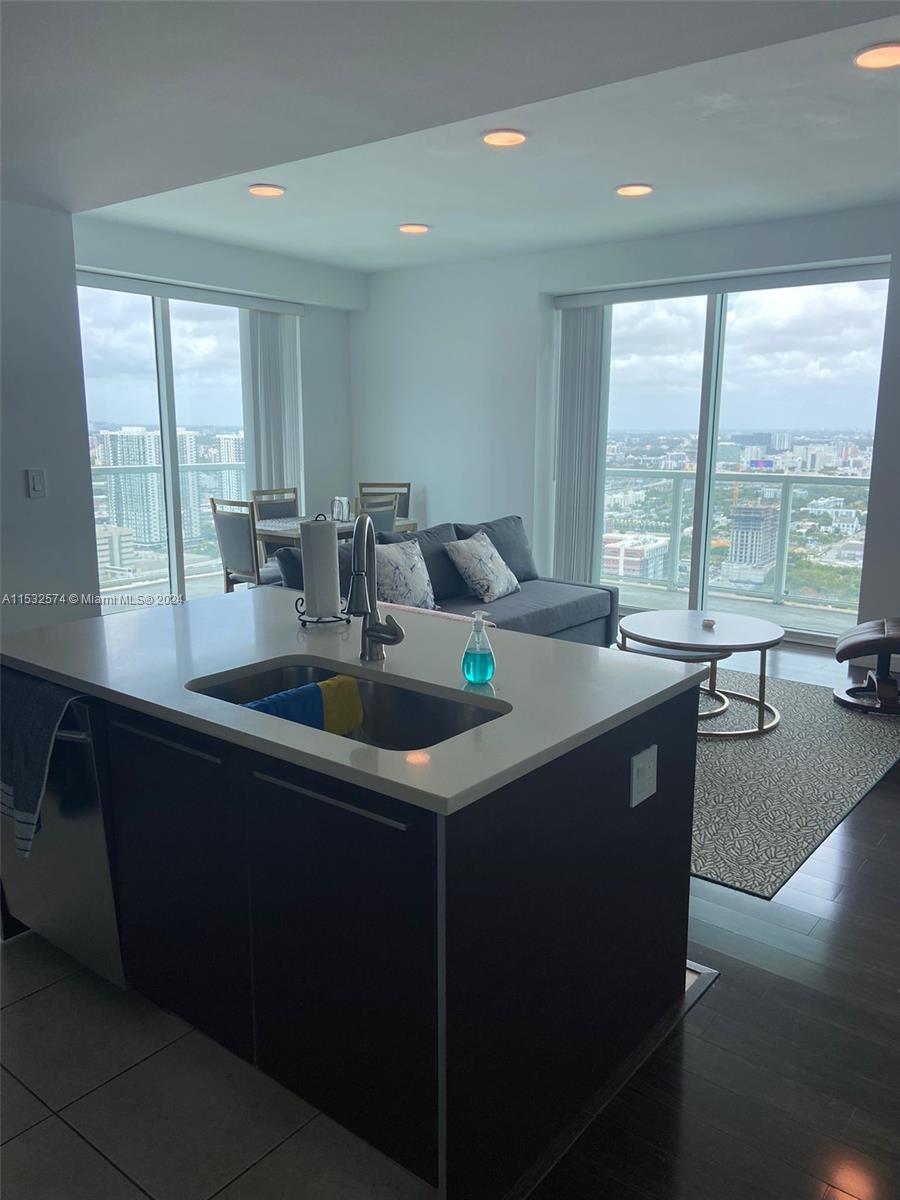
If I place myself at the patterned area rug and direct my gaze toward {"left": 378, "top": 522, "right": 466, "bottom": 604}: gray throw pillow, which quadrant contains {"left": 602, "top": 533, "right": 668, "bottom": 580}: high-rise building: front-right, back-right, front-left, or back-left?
front-right

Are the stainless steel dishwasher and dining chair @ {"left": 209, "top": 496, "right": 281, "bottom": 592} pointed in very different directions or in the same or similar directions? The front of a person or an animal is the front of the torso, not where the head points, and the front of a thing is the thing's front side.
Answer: very different directions

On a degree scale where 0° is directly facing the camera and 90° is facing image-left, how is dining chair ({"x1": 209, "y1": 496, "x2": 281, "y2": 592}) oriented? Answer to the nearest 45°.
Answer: approximately 225°

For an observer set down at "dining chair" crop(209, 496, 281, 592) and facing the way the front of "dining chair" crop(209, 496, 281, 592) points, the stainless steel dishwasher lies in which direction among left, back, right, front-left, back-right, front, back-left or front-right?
back-right

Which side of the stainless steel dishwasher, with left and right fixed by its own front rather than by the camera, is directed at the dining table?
back

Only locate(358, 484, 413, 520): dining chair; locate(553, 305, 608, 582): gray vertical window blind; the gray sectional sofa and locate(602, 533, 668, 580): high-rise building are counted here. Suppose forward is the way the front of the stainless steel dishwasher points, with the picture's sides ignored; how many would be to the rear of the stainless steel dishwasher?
4

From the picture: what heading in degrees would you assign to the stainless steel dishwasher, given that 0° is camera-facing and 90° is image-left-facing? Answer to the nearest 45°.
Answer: approximately 45°

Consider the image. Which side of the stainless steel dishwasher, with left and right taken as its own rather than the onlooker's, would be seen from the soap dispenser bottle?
left

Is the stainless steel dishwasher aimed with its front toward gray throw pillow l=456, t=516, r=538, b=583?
no

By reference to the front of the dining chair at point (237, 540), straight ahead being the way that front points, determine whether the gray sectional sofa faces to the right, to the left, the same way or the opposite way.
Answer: to the right

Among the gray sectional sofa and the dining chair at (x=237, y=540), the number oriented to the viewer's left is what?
0

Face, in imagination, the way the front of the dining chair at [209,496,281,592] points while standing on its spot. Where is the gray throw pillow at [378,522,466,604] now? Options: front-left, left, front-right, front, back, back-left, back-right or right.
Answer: right

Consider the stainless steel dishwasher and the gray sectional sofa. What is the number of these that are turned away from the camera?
0

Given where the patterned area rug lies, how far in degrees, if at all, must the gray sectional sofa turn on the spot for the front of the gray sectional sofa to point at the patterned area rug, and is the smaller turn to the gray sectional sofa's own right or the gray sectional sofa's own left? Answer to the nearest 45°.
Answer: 0° — it already faces it

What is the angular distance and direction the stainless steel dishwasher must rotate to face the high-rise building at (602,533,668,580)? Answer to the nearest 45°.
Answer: approximately 180°

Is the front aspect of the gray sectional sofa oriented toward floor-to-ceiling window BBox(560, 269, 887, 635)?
no

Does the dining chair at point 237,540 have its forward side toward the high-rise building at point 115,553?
no

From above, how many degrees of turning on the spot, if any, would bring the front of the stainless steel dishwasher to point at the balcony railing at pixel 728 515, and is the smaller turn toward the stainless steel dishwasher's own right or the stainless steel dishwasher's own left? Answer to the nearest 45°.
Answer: approximately 180°

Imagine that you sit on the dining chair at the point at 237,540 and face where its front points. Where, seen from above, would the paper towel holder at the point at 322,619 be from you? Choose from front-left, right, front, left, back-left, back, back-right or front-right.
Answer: back-right

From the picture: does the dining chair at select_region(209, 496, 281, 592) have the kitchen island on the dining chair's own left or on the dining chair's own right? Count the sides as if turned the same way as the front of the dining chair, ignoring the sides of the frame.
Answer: on the dining chair's own right
